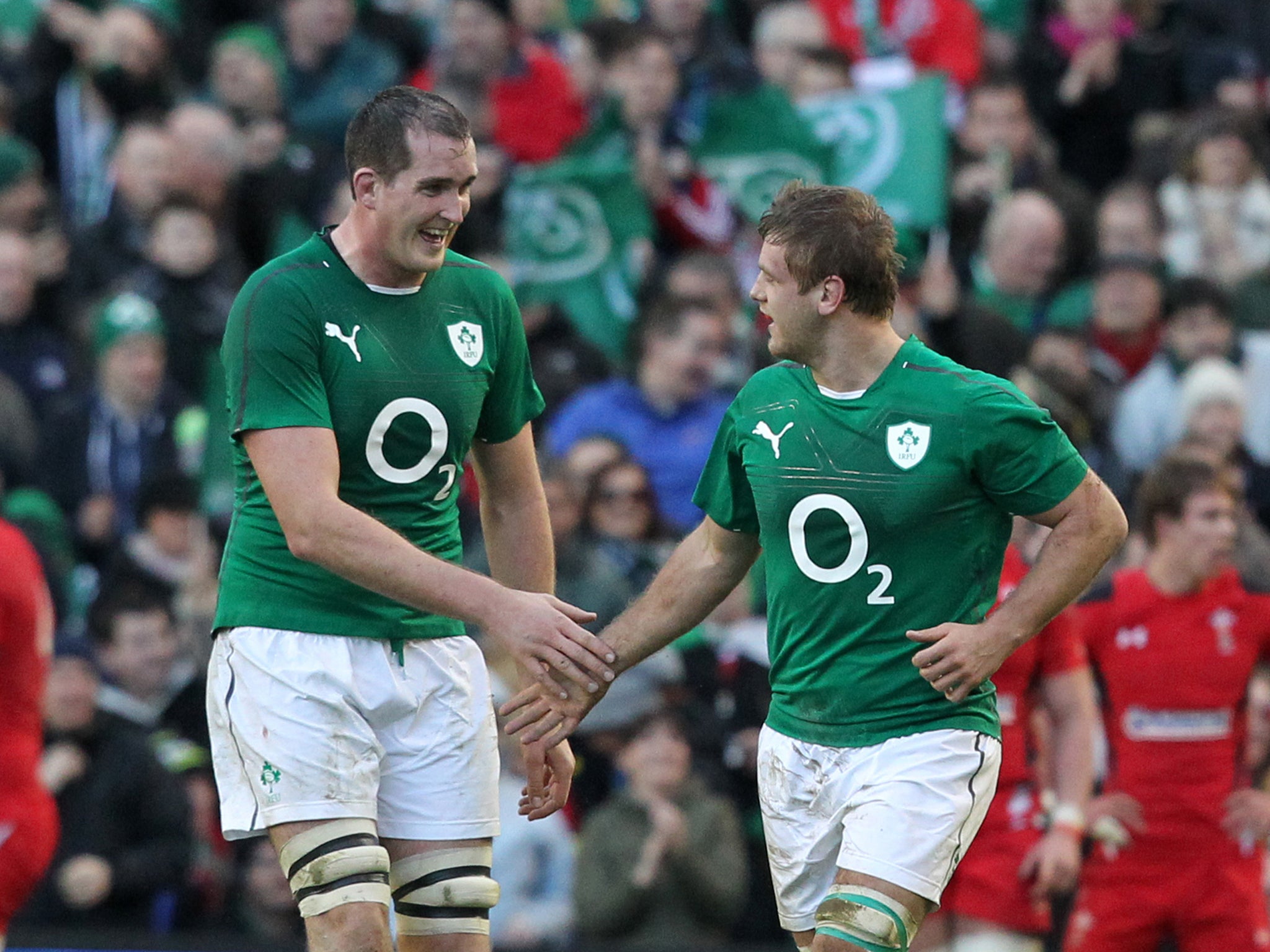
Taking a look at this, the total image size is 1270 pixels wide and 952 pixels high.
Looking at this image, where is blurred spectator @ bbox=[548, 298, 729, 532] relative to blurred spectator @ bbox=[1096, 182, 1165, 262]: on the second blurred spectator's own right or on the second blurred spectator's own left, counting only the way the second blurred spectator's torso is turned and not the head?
on the second blurred spectator's own right

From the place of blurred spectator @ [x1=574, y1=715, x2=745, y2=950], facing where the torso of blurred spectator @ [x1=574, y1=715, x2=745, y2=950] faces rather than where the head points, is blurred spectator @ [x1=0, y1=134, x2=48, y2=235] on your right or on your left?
on your right

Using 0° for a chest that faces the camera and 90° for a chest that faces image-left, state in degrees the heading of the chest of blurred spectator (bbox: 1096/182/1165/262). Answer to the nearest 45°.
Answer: approximately 0°

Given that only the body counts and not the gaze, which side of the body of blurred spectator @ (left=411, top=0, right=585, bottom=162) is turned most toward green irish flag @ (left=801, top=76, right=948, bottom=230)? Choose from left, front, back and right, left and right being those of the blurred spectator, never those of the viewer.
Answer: left

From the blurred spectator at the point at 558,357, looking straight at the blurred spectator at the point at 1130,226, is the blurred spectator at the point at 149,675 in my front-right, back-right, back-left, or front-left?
back-right

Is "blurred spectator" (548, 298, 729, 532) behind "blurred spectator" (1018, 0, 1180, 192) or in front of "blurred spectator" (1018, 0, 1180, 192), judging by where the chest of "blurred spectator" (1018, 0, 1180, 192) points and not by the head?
in front

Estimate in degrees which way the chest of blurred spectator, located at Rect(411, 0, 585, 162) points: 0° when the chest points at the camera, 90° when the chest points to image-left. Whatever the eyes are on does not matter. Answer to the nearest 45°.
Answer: approximately 45°

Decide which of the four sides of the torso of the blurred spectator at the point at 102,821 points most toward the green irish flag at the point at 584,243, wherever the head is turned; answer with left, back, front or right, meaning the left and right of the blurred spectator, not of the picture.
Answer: back
